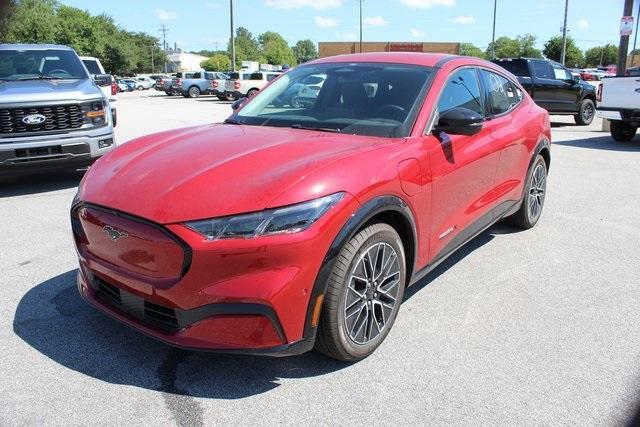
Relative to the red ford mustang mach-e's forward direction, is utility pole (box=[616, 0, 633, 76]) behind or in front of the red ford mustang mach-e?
behind

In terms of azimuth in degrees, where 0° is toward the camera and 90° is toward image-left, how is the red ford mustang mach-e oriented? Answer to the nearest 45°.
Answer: approximately 45°

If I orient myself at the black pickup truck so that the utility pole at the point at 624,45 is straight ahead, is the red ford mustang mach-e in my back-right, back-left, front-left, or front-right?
back-right

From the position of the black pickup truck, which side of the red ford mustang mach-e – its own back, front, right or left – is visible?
back

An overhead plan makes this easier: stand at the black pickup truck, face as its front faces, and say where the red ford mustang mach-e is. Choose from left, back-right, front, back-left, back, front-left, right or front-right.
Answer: back-right

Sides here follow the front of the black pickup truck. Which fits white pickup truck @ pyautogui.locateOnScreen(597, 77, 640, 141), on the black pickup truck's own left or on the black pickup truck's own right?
on the black pickup truck's own right

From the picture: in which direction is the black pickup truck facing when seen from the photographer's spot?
facing away from the viewer and to the right of the viewer

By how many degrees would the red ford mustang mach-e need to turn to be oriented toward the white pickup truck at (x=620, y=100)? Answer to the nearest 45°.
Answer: approximately 180°

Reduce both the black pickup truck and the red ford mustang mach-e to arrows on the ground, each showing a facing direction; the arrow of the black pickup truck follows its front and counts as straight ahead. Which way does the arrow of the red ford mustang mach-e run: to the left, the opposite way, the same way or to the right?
the opposite way

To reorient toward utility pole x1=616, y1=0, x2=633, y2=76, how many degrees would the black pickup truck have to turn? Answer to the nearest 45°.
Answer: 0° — it already faces it
